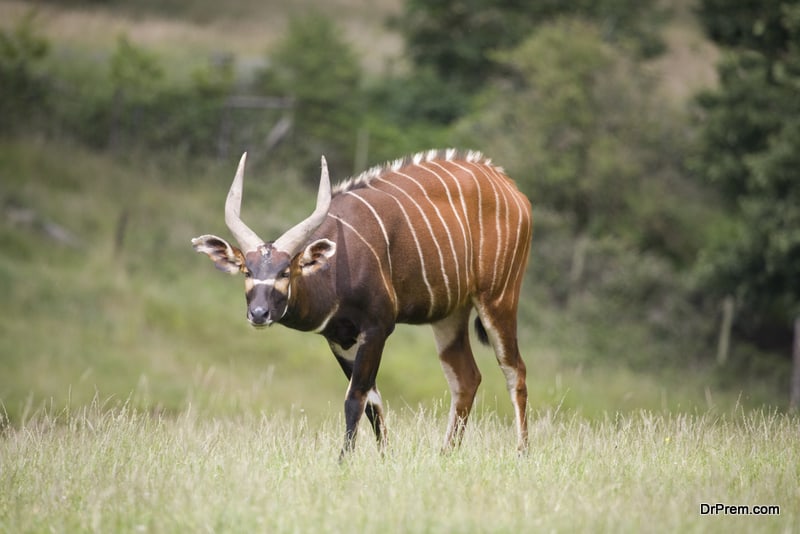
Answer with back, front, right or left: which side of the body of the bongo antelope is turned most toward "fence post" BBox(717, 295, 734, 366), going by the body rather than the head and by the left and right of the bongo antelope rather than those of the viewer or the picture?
back

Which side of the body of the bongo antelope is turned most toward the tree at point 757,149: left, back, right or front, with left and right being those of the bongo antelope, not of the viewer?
back

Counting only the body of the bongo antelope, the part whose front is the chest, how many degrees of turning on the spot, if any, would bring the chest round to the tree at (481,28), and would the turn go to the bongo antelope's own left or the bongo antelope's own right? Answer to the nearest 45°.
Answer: approximately 135° to the bongo antelope's own right

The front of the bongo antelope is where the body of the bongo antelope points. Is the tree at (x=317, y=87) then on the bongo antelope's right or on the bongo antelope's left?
on the bongo antelope's right

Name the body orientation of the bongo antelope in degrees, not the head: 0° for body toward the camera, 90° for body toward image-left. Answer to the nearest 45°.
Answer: approximately 45°
